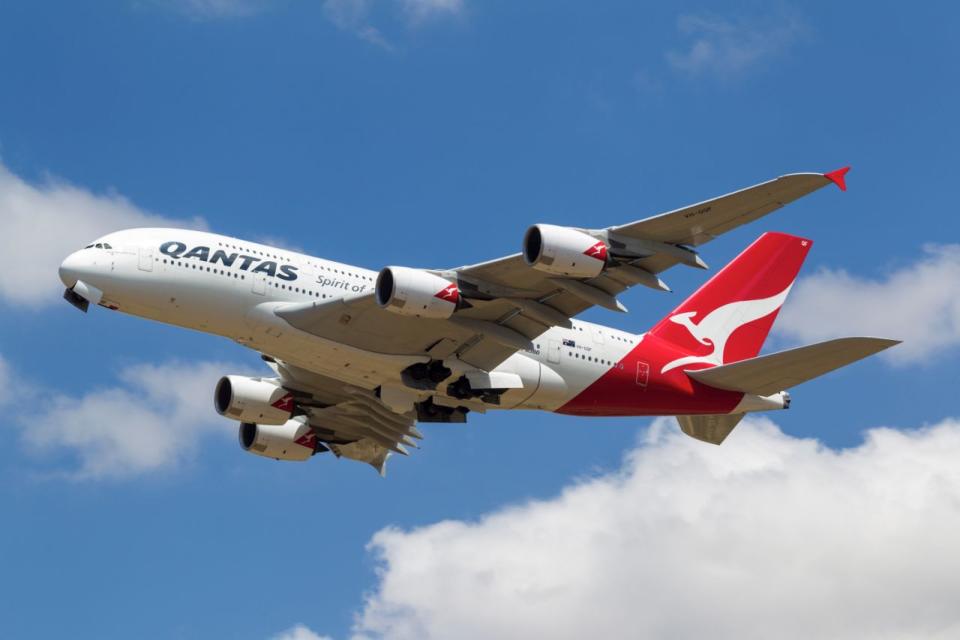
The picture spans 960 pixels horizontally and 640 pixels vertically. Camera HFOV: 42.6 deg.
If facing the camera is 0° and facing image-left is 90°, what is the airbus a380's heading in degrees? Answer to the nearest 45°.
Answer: approximately 45°
